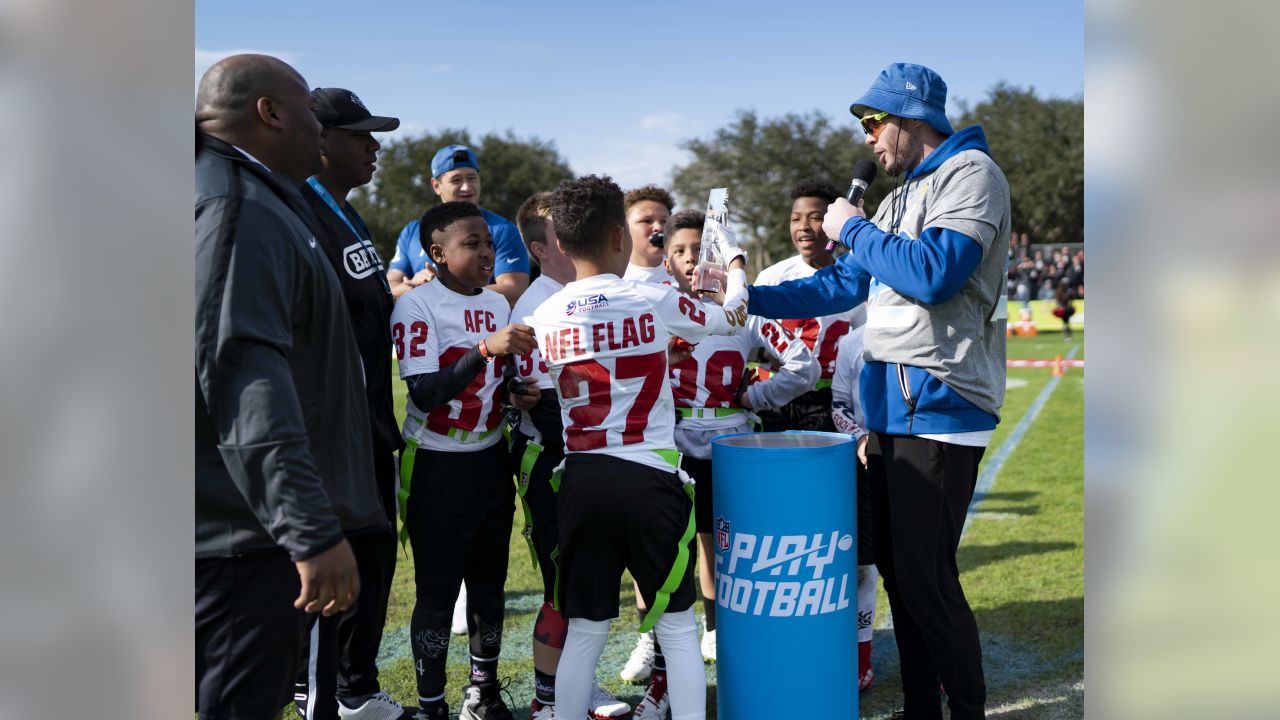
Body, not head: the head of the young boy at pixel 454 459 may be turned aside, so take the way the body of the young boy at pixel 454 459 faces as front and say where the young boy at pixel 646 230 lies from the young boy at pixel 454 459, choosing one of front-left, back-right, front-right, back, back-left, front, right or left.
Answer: left

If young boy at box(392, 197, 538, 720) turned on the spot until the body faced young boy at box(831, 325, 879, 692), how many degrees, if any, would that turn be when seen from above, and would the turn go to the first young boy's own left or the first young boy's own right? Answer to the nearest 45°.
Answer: approximately 45° to the first young boy's own left

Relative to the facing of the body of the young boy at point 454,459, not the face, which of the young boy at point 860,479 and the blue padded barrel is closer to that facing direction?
the blue padded barrel

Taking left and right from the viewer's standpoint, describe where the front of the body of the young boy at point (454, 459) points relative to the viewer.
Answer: facing the viewer and to the right of the viewer

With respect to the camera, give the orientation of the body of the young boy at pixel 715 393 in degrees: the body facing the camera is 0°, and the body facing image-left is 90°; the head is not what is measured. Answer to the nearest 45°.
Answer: approximately 0°

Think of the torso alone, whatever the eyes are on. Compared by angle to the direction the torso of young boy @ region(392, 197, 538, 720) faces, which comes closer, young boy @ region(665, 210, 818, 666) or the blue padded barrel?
the blue padded barrel

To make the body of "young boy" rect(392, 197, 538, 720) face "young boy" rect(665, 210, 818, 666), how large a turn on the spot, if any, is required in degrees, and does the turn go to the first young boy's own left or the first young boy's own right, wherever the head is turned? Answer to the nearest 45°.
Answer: approximately 45° to the first young boy's own left

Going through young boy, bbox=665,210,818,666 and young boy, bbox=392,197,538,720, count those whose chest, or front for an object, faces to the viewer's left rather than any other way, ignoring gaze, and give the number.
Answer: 0
